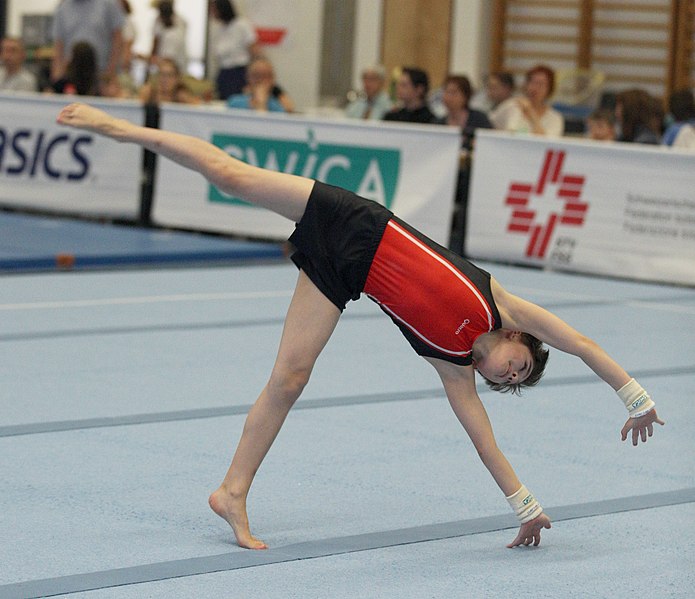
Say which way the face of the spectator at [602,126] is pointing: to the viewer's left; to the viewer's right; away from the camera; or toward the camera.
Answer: toward the camera

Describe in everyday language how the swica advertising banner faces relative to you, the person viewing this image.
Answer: facing the viewer

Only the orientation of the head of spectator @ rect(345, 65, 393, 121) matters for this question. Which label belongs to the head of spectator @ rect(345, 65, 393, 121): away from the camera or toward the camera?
toward the camera

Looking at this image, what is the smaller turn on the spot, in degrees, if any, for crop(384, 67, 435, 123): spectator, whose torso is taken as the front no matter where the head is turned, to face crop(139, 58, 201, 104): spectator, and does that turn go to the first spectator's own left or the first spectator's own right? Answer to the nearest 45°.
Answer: approximately 90° to the first spectator's own right

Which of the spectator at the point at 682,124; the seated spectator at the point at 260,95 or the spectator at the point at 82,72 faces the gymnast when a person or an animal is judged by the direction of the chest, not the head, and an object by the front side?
the seated spectator

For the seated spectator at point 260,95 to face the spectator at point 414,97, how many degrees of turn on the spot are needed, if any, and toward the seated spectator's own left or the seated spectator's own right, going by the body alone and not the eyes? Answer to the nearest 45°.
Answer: approximately 45° to the seated spectator's own left

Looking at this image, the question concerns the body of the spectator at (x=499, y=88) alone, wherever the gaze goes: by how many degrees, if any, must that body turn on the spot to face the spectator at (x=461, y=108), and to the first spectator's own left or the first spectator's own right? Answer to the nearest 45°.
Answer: approximately 45° to the first spectator's own right

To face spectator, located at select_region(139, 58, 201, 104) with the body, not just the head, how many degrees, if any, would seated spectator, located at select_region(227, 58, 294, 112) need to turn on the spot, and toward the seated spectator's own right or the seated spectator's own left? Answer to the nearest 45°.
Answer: approximately 90° to the seated spectator's own right

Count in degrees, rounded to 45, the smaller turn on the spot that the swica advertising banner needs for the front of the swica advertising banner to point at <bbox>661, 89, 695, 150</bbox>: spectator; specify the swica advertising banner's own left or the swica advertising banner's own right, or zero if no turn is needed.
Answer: approximately 90° to the swica advertising banner's own left

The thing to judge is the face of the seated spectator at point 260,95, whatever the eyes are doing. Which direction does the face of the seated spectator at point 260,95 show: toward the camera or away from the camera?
toward the camera

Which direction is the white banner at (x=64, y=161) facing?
toward the camera

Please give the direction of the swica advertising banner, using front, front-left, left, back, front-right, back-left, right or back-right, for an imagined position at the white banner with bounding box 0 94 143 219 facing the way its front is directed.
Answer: front-left
